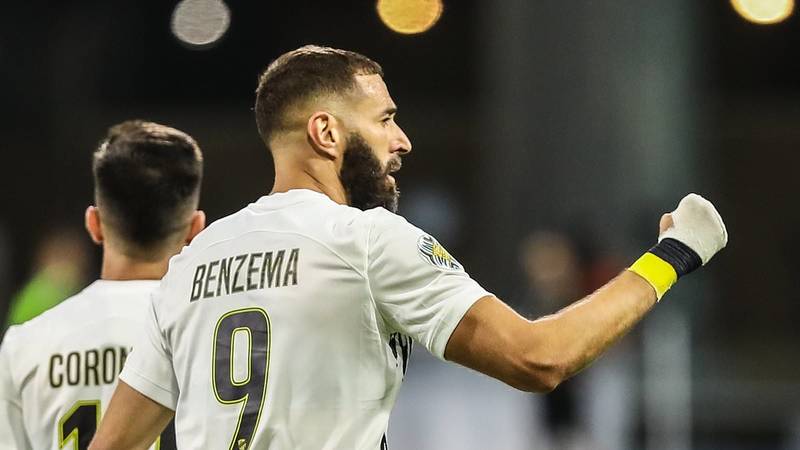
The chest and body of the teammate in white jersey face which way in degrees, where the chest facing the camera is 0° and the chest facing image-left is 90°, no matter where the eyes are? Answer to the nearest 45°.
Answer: approximately 180°

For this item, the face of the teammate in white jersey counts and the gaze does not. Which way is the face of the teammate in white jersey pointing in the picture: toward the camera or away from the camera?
away from the camera
